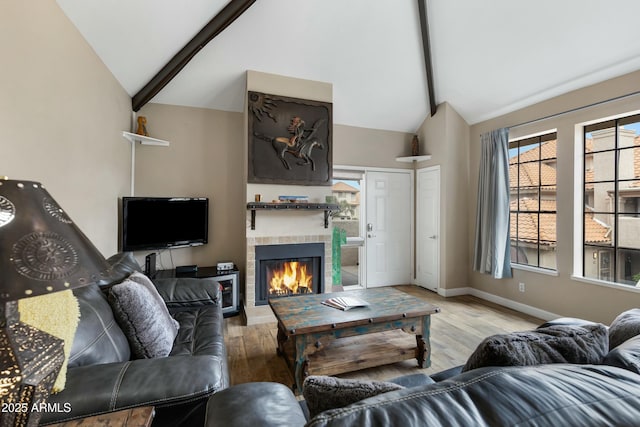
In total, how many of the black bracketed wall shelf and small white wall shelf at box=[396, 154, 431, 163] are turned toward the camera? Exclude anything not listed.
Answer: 2

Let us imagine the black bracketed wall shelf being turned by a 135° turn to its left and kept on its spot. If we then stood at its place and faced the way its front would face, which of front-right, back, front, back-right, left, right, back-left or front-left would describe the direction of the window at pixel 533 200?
front-right

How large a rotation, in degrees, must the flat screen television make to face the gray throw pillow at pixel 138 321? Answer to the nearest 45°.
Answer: approximately 45° to its right

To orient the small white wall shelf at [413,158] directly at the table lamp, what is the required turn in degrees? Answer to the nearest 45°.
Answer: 0° — it already faces it

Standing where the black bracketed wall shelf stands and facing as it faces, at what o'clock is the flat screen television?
The flat screen television is roughly at 3 o'clock from the black bracketed wall shelf.

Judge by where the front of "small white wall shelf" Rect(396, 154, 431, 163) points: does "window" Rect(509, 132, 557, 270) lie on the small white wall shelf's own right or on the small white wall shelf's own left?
on the small white wall shelf's own left

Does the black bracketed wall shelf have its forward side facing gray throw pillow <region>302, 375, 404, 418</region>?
yes
